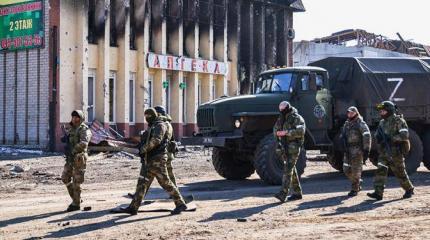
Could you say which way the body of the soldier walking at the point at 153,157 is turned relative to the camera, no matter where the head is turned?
to the viewer's left

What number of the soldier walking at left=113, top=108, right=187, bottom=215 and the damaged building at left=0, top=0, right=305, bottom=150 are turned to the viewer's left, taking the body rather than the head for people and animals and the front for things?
1

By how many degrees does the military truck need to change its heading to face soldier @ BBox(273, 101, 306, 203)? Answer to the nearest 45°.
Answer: approximately 45° to its left

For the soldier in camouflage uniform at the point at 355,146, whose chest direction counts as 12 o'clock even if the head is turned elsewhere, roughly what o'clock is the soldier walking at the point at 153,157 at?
The soldier walking is roughly at 12 o'clock from the soldier in camouflage uniform.

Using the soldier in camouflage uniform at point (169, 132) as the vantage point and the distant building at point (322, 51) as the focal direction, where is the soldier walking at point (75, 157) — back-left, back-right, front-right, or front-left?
back-left

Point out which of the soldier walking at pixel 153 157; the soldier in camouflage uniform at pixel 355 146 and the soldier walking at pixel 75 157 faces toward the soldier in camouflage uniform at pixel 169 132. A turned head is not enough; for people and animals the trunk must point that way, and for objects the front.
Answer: the soldier in camouflage uniform at pixel 355 146

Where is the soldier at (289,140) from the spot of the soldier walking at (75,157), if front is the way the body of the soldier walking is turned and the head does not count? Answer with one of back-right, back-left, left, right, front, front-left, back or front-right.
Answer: back-left

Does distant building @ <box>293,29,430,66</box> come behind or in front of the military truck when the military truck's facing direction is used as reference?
behind

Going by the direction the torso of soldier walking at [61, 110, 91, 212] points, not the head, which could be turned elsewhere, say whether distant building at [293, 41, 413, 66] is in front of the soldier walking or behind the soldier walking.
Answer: behind

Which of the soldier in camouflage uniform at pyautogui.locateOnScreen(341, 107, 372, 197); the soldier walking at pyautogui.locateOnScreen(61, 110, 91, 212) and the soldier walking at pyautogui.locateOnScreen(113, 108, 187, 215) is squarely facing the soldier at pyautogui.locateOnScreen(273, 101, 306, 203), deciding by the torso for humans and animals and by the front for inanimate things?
the soldier in camouflage uniform
